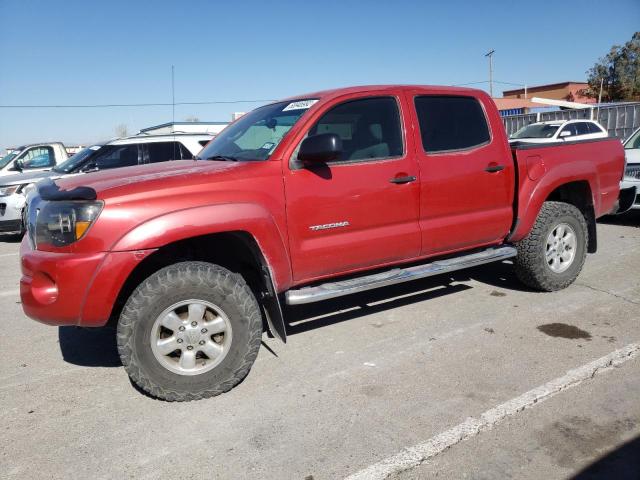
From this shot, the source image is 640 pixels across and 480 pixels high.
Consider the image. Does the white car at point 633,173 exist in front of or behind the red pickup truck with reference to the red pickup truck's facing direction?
behind

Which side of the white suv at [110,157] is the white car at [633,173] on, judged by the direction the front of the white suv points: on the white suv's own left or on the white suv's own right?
on the white suv's own left

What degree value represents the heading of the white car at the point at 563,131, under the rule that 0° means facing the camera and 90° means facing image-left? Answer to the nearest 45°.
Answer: approximately 45°

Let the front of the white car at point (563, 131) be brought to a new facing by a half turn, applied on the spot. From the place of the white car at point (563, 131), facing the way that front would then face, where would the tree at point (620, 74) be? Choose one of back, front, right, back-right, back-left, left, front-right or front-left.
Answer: front-left

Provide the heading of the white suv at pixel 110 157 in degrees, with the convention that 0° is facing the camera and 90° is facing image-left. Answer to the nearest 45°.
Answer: approximately 45°

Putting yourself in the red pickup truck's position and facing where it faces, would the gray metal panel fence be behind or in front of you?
behind

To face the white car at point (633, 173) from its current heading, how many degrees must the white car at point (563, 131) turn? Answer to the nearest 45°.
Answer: approximately 45° to its left
